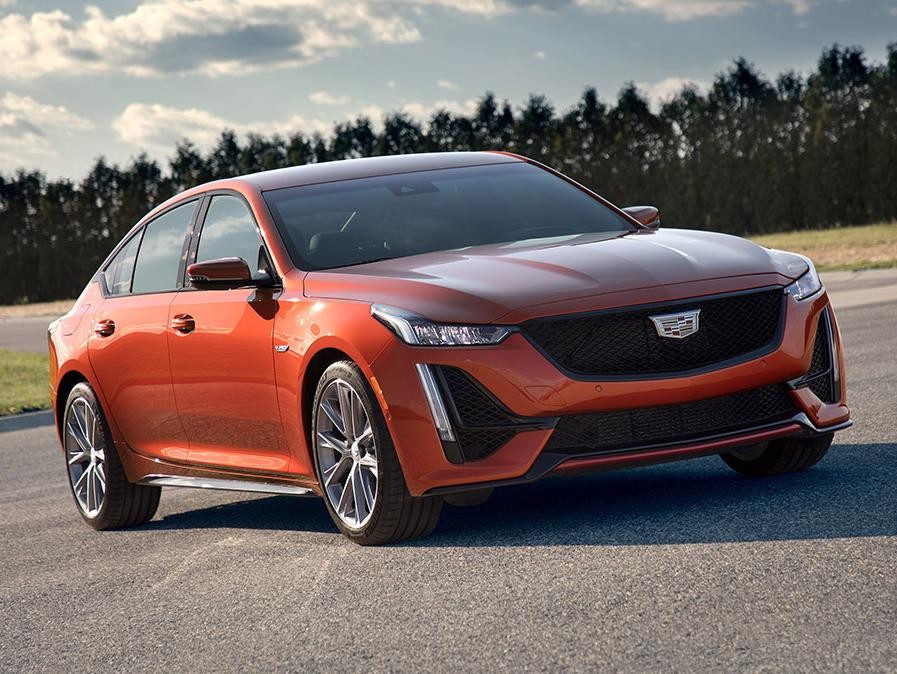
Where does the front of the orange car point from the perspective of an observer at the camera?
facing the viewer and to the right of the viewer
